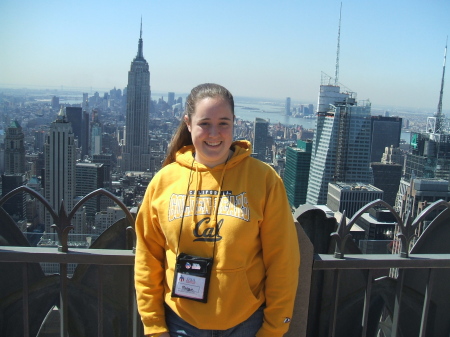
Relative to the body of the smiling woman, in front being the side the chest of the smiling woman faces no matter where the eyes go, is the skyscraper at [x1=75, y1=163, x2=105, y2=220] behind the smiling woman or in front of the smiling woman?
behind

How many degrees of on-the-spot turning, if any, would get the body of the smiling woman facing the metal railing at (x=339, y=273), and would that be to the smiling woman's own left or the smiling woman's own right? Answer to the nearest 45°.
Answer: approximately 135° to the smiling woman's own left

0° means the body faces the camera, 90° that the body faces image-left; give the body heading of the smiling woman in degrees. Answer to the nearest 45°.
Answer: approximately 0°

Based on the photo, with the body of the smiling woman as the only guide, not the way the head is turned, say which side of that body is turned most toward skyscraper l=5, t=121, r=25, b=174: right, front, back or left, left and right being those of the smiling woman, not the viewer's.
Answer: back

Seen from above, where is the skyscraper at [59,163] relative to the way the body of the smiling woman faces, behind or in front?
behind
